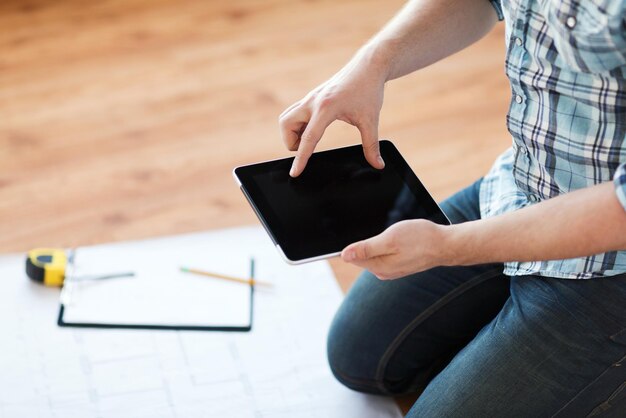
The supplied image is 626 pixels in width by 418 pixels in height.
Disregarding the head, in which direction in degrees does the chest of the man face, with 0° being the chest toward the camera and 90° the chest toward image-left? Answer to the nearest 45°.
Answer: approximately 45°

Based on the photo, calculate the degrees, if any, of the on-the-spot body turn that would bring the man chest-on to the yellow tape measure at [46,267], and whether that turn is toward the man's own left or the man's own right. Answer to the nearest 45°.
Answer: approximately 45° to the man's own right
